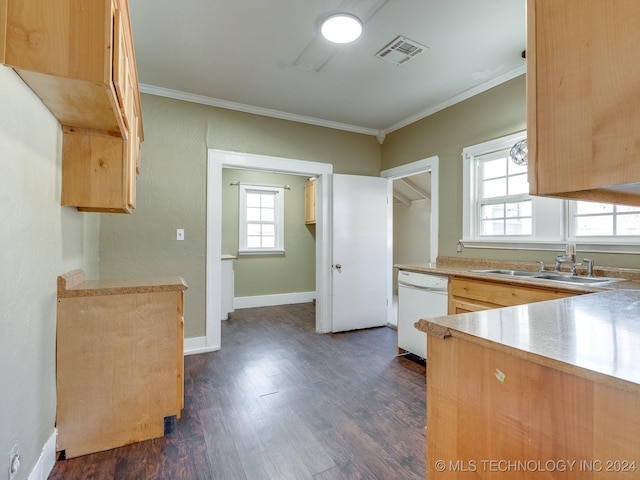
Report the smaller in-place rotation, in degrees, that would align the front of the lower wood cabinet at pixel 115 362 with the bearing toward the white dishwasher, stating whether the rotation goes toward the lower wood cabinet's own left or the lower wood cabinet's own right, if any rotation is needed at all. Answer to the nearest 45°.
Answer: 0° — it already faces it

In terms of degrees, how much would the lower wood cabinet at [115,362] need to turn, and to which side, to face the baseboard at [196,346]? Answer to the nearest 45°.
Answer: approximately 45° to its left

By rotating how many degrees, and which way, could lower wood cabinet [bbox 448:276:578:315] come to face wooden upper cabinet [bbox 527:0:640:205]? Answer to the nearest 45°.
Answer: approximately 45° to its left

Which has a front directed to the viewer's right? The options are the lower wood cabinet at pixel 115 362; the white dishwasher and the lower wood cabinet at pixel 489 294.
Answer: the lower wood cabinet at pixel 115 362

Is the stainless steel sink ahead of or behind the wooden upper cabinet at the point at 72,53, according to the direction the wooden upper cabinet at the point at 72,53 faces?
ahead

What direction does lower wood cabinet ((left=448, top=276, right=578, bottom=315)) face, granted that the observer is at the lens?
facing the viewer and to the left of the viewer

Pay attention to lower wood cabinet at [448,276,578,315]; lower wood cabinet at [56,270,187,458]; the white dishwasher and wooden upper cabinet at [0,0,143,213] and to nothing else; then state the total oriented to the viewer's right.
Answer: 2

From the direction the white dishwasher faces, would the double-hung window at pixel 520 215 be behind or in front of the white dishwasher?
behind

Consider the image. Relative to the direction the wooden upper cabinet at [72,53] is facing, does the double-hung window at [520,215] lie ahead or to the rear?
ahead

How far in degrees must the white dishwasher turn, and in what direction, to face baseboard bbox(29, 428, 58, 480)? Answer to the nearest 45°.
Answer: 0° — it already faces it

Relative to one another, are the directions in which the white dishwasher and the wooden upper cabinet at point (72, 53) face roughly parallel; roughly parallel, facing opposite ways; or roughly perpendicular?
roughly parallel, facing opposite ways

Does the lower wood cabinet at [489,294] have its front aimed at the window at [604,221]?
no

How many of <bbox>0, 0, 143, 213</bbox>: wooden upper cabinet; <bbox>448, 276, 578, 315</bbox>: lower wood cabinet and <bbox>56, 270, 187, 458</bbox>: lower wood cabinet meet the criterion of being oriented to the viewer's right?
2

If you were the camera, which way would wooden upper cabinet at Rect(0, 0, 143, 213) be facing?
facing to the right of the viewer

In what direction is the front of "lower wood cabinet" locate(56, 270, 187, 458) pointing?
to the viewer's right
